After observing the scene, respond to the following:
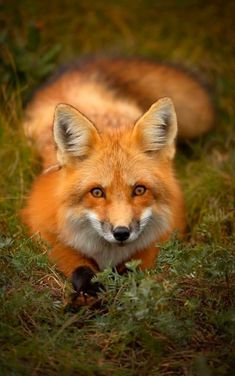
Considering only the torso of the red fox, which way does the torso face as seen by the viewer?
toward the camera
